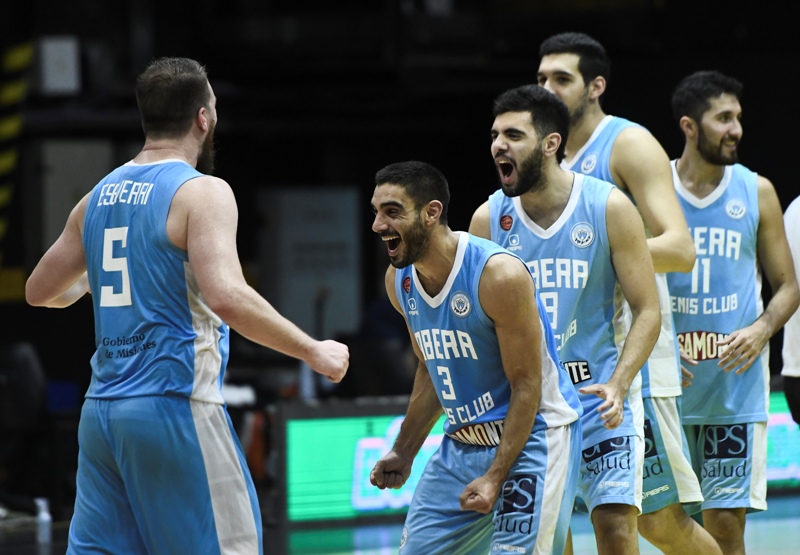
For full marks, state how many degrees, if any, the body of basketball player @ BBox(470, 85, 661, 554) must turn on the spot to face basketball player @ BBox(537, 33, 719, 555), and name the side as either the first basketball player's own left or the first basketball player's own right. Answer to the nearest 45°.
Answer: approximately 180°

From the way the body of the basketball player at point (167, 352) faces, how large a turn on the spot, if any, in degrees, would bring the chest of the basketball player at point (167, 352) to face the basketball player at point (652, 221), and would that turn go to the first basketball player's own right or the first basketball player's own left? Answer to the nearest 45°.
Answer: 0° — they already face them

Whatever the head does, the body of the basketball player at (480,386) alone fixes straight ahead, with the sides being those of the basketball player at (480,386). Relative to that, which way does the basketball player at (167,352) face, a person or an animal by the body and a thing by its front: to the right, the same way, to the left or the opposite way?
the opposite way

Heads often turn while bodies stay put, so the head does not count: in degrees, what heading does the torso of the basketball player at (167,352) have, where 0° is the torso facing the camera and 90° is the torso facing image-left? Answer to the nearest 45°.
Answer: approximately 225°

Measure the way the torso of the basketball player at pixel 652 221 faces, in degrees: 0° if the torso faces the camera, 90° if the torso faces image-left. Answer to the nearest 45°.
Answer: approximately 45°

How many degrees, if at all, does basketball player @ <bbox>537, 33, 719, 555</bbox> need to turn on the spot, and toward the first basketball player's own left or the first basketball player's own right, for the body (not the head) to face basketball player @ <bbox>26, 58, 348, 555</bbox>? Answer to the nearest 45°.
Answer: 0° — they already face them
